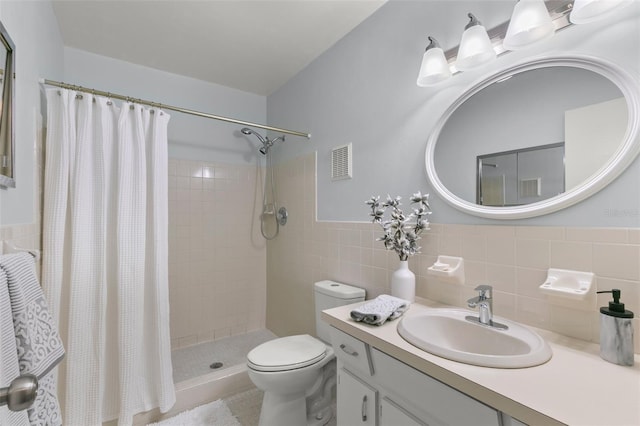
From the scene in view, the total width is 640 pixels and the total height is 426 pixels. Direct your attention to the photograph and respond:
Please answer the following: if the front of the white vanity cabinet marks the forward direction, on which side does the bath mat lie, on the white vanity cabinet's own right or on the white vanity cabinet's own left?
on the white vanity cabinet's own right

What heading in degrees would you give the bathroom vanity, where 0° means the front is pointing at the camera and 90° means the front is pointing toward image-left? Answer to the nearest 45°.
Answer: approximately 45°

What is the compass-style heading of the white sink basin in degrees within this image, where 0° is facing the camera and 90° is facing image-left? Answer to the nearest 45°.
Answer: approximately 45°

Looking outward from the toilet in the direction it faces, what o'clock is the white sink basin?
The white sink basin is roughly at 9 o'clock from the toilet.

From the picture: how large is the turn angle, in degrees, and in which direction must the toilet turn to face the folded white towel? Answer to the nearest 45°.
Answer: approximately 90° to its left

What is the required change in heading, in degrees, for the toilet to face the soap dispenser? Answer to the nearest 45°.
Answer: approximately 90° to its left

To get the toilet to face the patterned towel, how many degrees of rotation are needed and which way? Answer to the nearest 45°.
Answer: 0° — it already faces it
